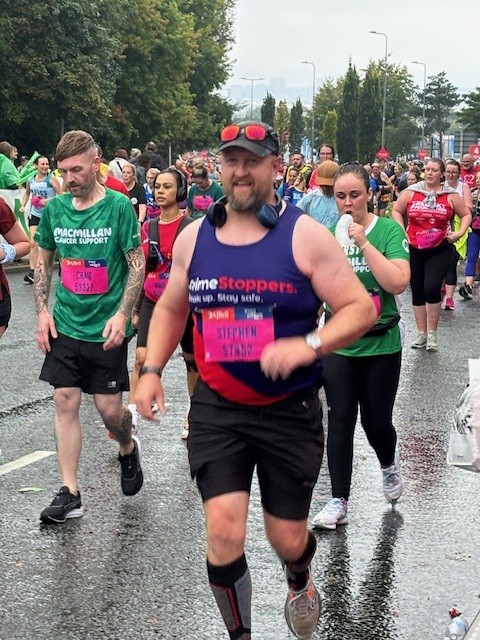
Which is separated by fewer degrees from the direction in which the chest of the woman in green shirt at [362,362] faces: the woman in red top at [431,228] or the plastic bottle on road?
the plastic bottle on road

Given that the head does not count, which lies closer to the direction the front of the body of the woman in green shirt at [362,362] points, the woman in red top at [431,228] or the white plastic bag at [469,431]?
the white plastic bag

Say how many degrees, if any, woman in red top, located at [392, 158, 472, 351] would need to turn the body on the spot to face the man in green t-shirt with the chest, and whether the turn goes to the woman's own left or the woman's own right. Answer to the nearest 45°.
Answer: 0° — they already face them

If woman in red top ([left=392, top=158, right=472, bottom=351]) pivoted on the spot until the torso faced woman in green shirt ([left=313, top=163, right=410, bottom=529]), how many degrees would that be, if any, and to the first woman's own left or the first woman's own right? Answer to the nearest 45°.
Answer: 0° — they already face them

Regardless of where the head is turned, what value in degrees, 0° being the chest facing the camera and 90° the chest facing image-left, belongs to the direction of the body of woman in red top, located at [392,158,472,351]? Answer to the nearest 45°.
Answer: approximately 0°

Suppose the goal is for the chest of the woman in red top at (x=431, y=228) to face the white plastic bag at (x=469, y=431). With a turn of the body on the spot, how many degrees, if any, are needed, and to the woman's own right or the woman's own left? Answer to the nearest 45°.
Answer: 0° — they already face it

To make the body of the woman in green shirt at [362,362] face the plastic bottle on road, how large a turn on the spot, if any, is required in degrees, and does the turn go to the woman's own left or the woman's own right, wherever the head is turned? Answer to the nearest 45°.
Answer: approximately 45° to the woman's own left
